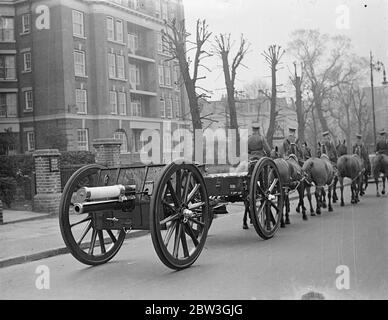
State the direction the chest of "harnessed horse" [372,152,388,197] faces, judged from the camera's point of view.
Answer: away from the camera

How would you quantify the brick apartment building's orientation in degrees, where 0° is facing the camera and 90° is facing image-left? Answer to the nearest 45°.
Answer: approximately 315°

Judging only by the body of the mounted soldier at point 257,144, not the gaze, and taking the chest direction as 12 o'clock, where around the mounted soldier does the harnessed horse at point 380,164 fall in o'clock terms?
The harnessed horse is roughly at 1 o'clock from the mounted soldier.

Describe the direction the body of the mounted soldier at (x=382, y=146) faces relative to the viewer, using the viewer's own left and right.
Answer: facing away from the viewer

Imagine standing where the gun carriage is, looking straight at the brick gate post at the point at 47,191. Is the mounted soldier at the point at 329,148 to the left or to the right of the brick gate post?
right

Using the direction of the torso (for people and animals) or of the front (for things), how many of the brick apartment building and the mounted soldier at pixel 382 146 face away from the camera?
1

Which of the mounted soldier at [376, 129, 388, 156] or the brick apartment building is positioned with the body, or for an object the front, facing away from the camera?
the mounted soldier

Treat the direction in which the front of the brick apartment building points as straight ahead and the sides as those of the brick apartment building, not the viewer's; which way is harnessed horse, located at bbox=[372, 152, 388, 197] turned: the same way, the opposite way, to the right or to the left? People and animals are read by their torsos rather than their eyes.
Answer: to the left

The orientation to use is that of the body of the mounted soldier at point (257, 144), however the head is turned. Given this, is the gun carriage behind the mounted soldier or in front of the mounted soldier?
behind

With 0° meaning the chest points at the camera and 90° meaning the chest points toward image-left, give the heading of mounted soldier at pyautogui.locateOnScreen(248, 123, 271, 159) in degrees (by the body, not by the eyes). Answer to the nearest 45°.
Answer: approximately 180°
